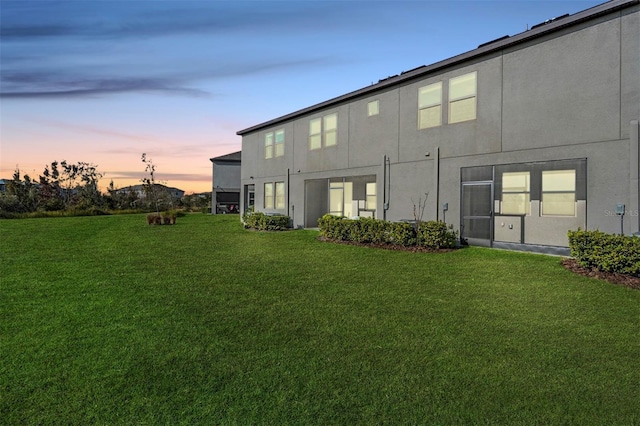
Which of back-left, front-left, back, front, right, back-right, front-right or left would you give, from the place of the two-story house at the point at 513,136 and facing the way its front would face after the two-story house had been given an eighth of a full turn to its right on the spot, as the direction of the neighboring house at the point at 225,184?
back-left

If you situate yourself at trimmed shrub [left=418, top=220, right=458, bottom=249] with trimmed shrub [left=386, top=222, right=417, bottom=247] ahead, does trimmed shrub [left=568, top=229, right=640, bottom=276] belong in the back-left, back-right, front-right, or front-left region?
back-left

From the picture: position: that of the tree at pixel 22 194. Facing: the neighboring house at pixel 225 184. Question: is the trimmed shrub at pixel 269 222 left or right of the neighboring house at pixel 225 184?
right

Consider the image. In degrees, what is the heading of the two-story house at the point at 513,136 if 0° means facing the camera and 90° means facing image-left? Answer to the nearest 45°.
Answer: approximately 225°
